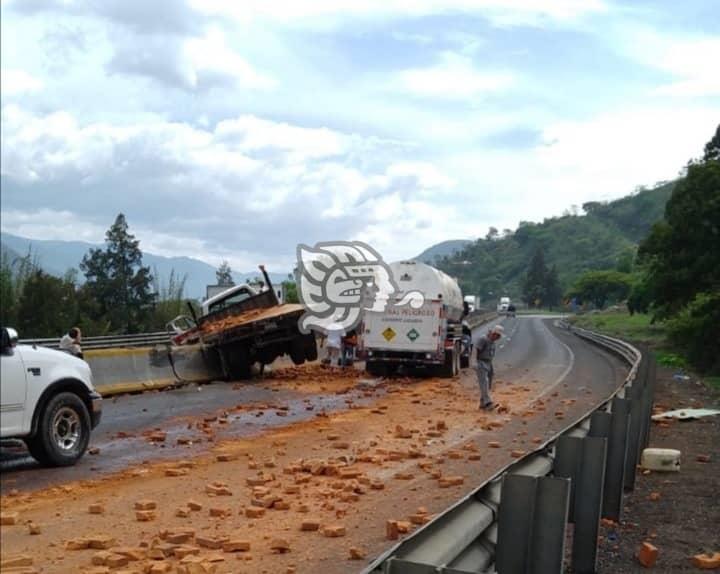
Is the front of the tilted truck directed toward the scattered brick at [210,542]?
no

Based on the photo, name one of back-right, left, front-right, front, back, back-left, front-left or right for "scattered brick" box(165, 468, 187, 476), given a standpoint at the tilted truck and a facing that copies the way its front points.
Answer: back-left

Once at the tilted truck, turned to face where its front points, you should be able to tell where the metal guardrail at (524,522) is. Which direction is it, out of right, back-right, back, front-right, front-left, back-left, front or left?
back-left

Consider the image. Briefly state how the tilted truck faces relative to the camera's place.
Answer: facing away from the viewer and to the left of the viewer

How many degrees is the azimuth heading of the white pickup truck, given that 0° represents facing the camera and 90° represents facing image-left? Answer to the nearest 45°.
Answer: approximately 225°

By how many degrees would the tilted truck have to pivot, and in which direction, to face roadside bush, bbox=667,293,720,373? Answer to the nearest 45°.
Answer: approximately 135° to its right

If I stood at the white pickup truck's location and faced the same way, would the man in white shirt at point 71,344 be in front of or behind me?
in front

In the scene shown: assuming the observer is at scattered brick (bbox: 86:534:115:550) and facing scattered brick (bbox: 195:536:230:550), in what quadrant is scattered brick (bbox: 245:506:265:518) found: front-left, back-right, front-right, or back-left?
front-left

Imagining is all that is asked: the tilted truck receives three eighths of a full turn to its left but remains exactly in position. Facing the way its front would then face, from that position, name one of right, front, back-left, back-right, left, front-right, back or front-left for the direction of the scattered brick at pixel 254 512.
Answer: front

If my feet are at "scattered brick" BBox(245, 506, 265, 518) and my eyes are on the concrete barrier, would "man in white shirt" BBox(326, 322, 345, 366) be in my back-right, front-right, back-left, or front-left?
front-right

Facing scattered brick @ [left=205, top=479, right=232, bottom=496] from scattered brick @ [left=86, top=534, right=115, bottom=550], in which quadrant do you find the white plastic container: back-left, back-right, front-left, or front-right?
front-right
